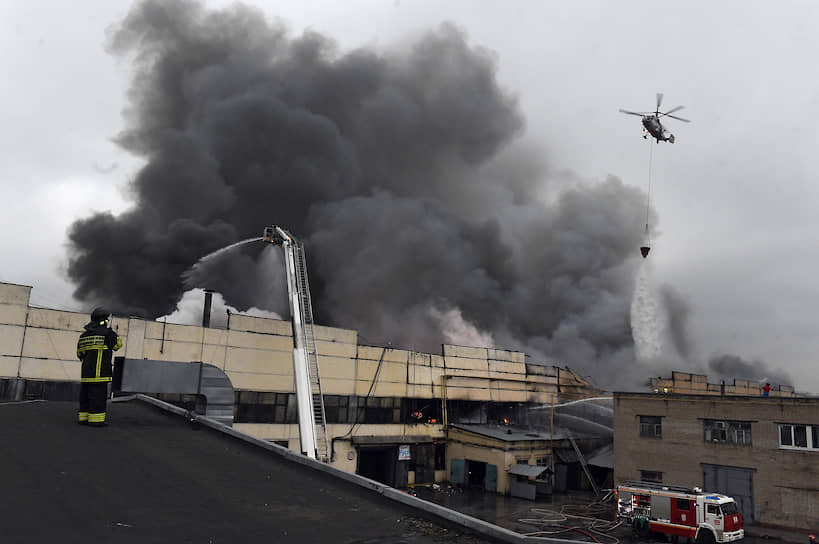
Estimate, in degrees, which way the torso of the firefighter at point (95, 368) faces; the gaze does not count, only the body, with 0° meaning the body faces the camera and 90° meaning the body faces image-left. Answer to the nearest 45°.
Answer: approximately 225°

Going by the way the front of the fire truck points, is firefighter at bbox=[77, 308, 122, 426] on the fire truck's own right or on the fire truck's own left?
on the fire truck's own right

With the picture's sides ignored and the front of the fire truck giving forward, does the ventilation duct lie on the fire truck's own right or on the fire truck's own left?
on the fire truck's own right

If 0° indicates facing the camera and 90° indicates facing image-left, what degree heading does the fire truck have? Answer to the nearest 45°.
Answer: approximately 315°

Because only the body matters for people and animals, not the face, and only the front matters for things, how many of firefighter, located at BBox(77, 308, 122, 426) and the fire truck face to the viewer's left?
0
